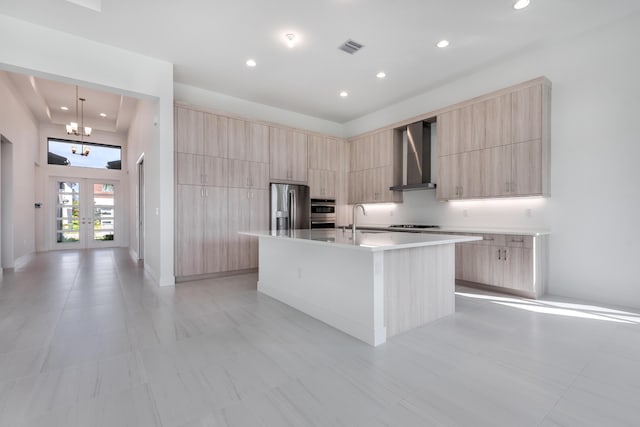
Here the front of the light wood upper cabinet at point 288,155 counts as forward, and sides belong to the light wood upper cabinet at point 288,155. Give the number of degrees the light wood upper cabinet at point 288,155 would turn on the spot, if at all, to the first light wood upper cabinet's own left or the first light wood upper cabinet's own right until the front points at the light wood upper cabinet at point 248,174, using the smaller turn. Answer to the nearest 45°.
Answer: approximately 90° to the first light wood upper cabinet's own right

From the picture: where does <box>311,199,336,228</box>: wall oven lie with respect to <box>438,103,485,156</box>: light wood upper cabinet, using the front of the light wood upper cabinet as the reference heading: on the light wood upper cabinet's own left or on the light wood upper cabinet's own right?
on the light wood upper cabinet's own right

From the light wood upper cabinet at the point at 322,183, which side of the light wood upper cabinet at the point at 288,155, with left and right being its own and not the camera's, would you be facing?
left

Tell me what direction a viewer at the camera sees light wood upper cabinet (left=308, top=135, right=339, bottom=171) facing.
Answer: facing the viewer and to the right of the viewer

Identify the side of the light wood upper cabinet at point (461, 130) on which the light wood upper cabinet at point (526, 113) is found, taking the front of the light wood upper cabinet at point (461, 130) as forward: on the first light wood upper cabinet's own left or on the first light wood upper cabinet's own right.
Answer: on the first light wood upper cabinet's own left

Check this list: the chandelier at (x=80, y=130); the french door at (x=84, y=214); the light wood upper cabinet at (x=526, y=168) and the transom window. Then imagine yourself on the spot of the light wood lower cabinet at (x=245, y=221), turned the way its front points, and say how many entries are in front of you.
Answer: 1

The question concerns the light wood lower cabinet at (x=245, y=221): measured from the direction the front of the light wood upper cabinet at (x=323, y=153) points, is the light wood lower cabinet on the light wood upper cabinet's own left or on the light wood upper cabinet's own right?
on the light wood upper cabinet's own right

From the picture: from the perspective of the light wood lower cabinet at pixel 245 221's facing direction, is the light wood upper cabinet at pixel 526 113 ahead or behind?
ahead

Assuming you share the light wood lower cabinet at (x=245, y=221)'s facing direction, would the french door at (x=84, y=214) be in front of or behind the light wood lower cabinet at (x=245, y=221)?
behind

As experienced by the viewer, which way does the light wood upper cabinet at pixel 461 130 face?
facing the viewer and to the left of the viewer

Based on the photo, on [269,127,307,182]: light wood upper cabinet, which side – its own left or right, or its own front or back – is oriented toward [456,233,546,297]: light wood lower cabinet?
front

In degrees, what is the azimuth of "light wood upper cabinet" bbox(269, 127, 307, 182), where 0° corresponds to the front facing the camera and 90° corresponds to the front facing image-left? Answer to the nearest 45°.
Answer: approximately 315°

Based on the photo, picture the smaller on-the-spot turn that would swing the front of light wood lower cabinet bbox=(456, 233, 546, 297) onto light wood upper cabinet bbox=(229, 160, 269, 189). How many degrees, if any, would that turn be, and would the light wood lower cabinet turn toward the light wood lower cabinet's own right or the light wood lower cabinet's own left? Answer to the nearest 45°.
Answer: approximately 45° to the light wood lower cabinet's own right

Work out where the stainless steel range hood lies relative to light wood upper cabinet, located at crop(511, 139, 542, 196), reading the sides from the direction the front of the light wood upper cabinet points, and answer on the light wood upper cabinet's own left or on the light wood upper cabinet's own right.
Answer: on the light wood upper cabinet's own right

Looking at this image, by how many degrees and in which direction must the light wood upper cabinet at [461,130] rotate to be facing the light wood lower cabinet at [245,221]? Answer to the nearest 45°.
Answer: approximately 45° to its right

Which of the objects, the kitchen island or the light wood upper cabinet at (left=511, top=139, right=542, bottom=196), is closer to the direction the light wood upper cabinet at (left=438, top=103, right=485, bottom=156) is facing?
the kitchen island

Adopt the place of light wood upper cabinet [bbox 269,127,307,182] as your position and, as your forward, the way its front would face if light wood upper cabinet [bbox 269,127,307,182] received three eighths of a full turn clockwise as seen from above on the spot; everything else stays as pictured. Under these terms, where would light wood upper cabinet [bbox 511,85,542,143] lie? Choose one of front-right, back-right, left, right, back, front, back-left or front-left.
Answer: back-left
